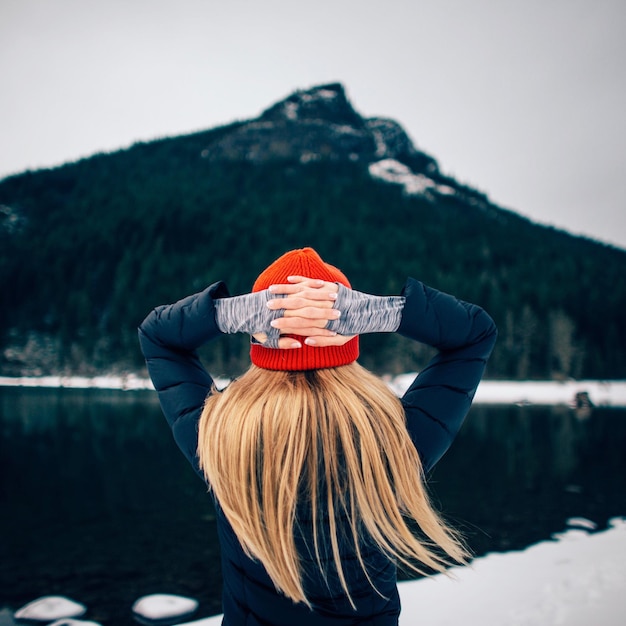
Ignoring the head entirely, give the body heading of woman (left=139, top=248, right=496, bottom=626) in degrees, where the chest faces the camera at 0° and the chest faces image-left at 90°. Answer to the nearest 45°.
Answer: approximately 180°

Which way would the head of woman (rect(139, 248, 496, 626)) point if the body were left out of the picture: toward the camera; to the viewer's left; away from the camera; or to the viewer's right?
away from the camera

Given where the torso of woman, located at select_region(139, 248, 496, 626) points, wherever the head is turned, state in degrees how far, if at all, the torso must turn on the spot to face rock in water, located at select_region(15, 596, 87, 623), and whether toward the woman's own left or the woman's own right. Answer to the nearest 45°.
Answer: approximately 45° to the woman's own left

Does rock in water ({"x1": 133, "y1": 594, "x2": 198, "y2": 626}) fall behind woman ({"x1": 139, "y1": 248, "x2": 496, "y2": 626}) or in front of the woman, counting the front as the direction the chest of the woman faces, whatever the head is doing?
in front
